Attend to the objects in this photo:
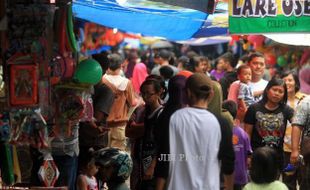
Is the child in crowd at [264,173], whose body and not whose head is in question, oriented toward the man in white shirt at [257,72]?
yes

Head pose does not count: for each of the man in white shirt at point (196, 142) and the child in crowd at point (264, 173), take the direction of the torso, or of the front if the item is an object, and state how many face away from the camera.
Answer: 2

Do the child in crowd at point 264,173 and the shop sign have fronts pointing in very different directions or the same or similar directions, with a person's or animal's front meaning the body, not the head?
very different directions

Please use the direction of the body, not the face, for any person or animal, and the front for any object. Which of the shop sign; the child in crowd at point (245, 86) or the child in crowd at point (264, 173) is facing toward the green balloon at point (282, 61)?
the child in crowd at point (264, 173)

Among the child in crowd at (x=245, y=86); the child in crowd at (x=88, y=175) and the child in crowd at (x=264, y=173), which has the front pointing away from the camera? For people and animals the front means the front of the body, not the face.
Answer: the child in crowd at (x=264, y=173)

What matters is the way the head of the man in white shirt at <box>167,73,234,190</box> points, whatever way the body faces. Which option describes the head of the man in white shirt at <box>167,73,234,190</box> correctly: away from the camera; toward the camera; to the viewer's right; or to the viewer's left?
away from the camera

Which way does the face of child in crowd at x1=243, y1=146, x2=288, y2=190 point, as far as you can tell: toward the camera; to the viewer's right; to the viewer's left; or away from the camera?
away from the camera

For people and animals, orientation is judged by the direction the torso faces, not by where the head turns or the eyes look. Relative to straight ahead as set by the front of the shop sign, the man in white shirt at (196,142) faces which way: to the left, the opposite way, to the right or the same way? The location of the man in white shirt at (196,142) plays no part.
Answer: the opposite way

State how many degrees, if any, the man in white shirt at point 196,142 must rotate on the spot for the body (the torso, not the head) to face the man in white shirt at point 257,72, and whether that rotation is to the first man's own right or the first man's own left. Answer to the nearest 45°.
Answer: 0° — they already face them

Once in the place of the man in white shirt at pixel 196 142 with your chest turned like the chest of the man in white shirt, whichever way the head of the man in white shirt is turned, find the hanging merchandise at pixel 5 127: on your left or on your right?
on your left

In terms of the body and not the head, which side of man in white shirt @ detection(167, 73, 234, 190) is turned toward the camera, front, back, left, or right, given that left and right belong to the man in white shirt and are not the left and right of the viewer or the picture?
back
